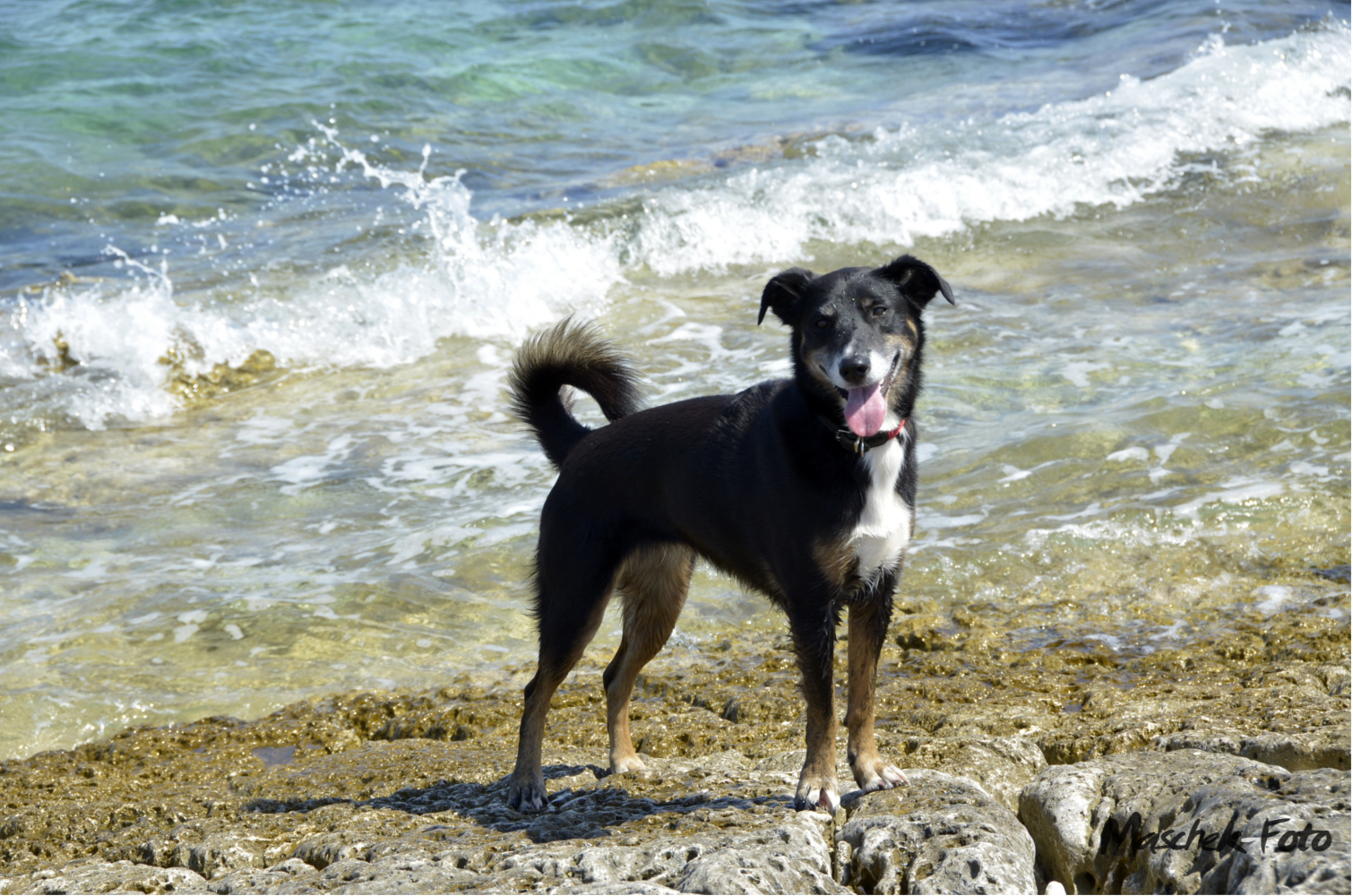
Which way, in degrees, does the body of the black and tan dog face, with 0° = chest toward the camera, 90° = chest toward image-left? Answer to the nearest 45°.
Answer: approximately 315°

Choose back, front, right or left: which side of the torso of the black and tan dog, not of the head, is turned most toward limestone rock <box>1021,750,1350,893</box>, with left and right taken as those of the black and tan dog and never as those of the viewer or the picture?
front

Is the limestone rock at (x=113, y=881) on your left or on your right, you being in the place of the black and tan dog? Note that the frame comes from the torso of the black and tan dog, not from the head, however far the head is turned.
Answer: on your right

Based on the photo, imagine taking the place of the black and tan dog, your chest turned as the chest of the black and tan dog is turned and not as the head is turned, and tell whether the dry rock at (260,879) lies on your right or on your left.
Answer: on your right
